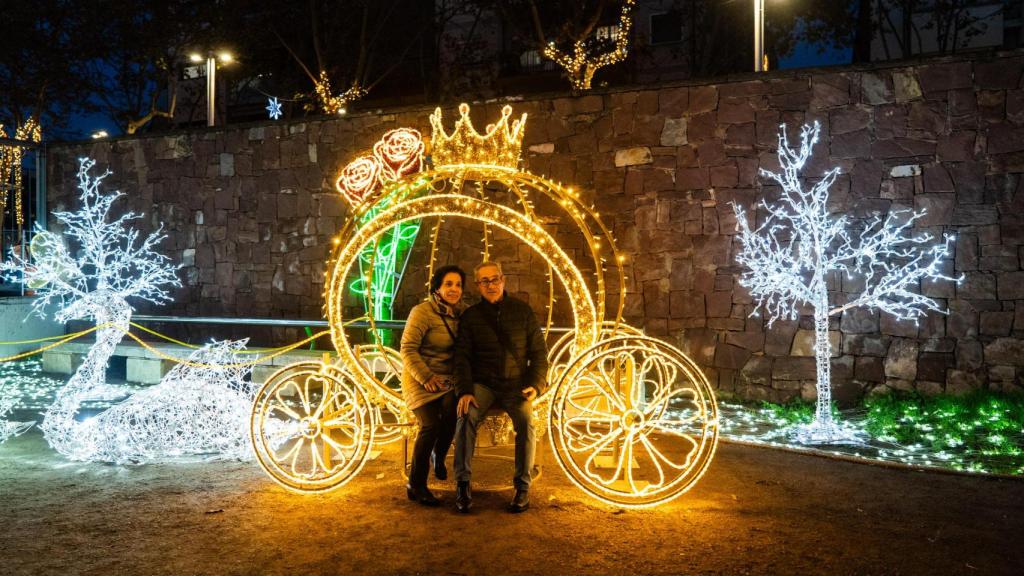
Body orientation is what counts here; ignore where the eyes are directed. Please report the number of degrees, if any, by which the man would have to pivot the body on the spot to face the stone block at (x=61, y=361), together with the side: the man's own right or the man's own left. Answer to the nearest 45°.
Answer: approximately 135° to the man's own right

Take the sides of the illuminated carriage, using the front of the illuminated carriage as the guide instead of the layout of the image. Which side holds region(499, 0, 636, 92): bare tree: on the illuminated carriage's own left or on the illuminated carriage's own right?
on the illuminated carriage's own right

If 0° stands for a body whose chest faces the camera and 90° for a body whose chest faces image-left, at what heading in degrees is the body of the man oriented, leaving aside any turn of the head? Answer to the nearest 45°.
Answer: approximately 0°

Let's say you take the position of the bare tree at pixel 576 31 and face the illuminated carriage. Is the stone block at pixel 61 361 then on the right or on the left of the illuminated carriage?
right

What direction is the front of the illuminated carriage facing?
to the viewer's left

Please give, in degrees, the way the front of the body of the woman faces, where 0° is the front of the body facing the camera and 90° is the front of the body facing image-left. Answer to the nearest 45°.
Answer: approximately 315°
